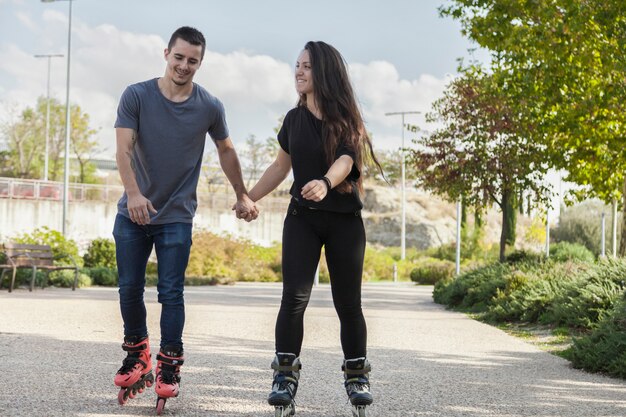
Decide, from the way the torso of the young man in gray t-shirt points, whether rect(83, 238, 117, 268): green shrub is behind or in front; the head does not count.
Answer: behind

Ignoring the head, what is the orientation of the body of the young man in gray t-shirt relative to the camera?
toward the camera

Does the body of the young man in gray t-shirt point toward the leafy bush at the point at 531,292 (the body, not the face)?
no

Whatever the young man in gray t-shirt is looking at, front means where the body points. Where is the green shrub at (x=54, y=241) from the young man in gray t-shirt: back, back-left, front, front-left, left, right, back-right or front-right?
back

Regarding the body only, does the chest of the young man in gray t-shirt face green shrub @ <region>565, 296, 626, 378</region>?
no

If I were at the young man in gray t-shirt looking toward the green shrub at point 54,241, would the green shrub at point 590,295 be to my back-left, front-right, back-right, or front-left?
front-right

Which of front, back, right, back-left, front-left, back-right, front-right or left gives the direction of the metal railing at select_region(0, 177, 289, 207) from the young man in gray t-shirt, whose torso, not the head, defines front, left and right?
back

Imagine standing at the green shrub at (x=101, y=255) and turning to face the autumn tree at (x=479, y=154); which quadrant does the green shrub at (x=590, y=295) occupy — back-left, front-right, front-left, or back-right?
front-right

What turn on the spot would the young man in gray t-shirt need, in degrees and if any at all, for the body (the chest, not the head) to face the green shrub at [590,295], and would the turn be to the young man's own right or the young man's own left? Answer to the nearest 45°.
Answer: approximately 135° to the young man's own left

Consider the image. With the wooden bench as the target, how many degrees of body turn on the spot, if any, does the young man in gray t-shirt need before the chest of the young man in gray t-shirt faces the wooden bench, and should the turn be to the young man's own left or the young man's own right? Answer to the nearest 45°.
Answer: approximately 180°

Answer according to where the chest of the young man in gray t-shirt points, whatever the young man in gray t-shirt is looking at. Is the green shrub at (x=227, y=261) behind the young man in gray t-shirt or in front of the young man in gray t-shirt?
behind

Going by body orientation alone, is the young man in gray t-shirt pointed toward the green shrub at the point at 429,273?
no

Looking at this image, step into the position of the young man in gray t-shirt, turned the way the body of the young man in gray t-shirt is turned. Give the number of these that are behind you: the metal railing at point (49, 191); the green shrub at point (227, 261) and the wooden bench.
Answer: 3

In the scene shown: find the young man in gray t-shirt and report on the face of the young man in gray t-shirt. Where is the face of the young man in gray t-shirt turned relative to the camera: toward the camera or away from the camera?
toward the camera

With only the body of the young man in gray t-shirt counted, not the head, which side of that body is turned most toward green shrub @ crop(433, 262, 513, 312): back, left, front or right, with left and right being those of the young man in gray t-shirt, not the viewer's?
back
